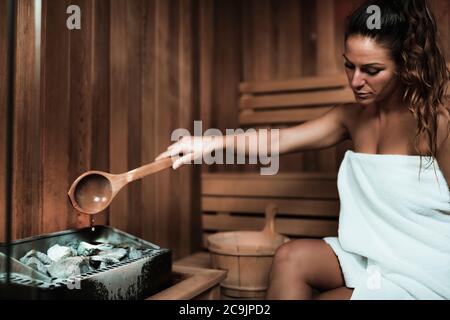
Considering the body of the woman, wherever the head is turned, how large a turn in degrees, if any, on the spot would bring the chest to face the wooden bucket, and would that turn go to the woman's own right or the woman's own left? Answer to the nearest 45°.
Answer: approximately 90° to the woman's own right

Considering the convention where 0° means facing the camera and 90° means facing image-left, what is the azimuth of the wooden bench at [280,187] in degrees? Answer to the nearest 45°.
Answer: approximately 0°

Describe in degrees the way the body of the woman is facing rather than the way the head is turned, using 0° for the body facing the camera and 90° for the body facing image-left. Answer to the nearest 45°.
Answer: approximately 45°
